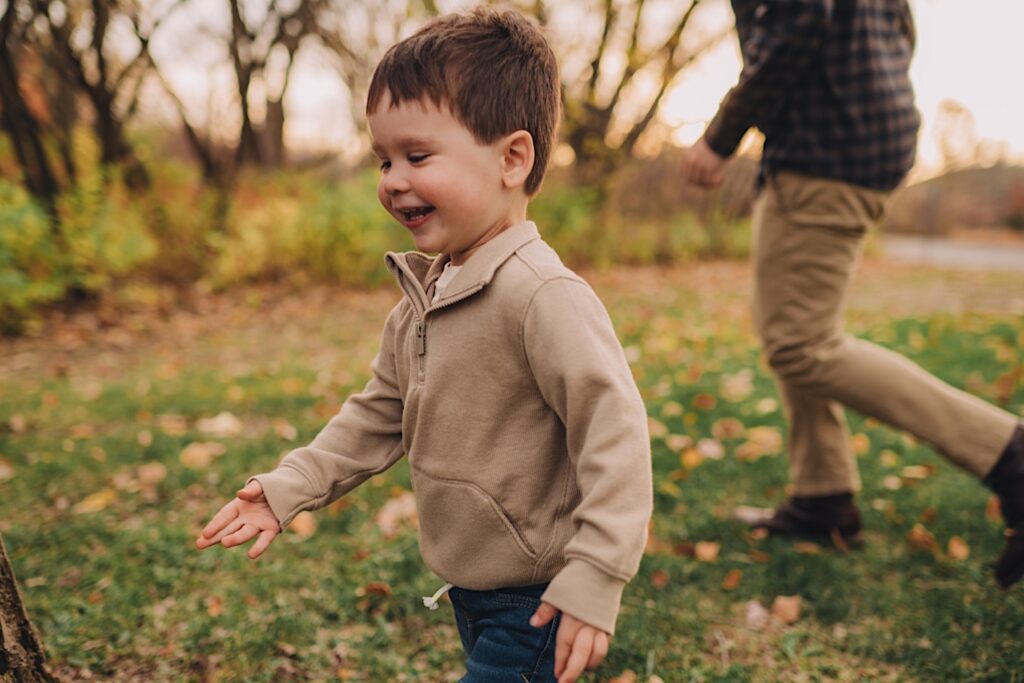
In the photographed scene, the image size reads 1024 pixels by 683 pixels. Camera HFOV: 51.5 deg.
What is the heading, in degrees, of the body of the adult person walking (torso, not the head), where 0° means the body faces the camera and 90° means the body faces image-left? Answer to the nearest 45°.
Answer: approximately 90°

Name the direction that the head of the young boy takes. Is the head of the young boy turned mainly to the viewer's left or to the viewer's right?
to the viewer's left

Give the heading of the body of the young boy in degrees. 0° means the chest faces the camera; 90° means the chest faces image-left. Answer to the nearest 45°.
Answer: approximately 45°

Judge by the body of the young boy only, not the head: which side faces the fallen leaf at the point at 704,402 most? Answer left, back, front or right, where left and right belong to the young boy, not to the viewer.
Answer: back

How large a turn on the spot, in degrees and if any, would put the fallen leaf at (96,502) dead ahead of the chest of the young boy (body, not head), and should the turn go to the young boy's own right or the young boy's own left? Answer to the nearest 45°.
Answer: approximately 90° to the young boy's own right

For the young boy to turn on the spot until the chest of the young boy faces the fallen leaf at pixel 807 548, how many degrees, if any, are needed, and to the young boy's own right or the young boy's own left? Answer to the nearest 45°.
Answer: approximately 180°

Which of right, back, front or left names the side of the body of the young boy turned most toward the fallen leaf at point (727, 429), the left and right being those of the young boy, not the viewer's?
back

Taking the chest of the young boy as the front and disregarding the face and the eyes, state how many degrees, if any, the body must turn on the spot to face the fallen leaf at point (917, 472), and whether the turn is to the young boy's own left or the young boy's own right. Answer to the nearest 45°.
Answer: approximately 180°
